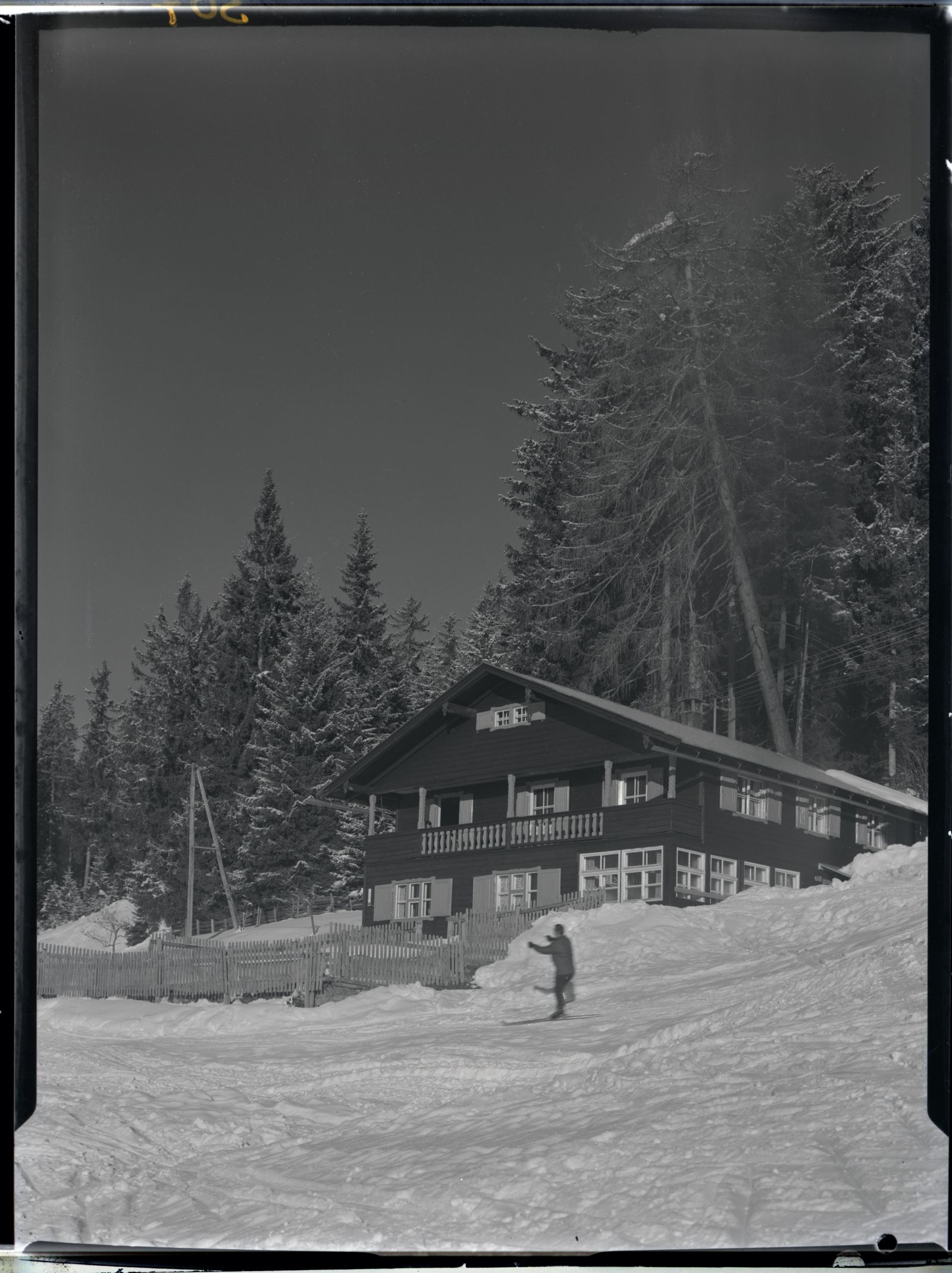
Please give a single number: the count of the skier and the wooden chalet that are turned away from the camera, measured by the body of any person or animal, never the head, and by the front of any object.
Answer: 0

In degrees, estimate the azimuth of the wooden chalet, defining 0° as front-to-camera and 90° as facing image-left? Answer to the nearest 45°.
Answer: approximately 45°

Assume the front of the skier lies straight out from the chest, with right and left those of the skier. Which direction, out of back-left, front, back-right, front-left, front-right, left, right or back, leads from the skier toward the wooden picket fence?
front

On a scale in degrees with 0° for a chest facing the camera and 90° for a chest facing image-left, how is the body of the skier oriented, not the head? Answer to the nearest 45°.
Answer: approximately 90°

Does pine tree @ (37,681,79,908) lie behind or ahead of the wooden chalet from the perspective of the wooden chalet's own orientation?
ahead

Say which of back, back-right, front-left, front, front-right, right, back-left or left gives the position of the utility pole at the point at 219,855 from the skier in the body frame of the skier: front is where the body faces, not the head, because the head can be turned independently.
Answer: front
